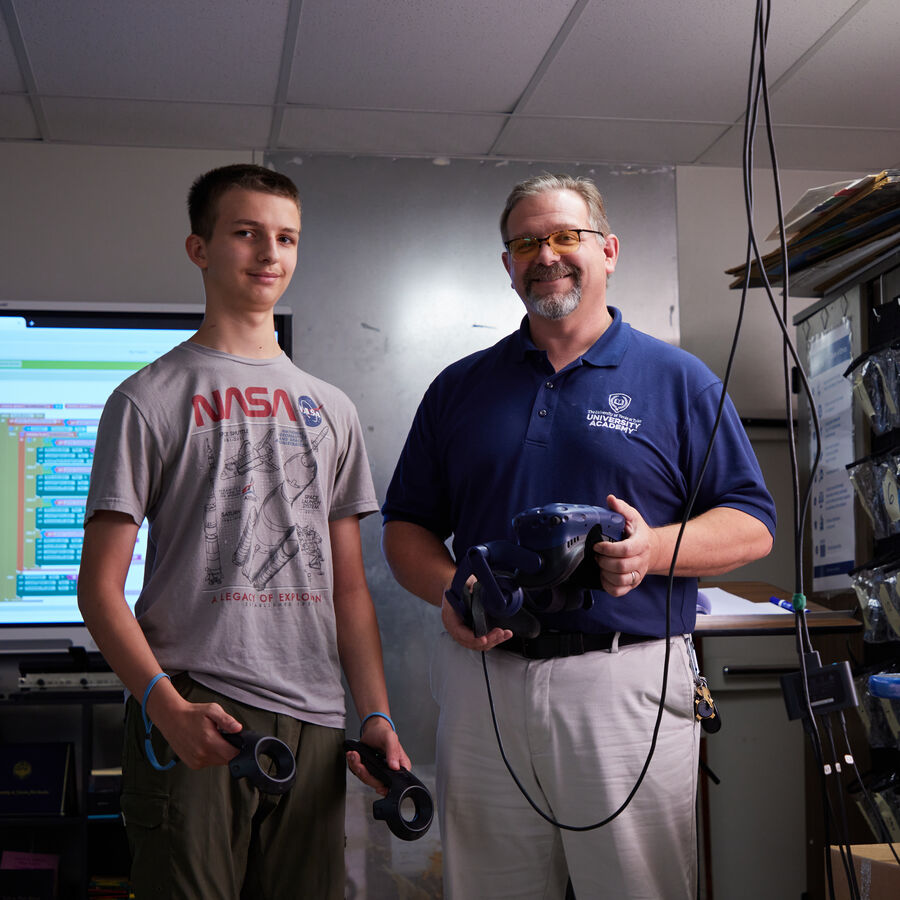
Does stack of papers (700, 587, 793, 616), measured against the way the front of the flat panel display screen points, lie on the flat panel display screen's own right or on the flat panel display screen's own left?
on the flat panel display screen's own left

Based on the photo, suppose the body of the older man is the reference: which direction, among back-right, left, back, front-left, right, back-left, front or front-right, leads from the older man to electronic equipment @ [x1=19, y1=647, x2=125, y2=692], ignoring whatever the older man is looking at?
back-right

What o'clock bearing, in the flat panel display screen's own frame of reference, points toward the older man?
The older man is roughly at 11 o'clock from the flat panel display screen.

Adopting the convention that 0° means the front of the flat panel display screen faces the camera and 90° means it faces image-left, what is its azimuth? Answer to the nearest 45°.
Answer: approximately 0°

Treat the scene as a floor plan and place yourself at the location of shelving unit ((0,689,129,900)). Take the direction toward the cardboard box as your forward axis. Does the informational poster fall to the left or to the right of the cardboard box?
left

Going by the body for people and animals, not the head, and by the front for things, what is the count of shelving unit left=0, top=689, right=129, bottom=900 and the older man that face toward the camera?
2

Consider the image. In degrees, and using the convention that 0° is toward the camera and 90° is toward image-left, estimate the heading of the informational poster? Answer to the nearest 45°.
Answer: approximately 45°

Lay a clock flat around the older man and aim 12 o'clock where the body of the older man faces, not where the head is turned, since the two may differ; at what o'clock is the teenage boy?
The teenage boy is roughly at 2 o'clock from the older man.
